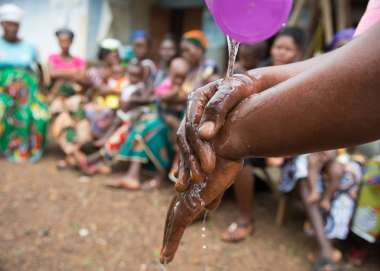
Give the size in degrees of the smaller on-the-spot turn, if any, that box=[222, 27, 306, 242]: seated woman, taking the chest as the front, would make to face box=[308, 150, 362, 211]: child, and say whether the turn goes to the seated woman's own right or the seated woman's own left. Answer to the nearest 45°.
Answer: approximately 135° to the seated woman's own left

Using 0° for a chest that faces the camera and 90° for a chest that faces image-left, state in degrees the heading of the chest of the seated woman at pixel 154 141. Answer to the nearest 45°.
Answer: approximately 45°

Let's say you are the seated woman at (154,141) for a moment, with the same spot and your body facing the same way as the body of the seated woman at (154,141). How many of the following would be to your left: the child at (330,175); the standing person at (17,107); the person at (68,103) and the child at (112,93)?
1

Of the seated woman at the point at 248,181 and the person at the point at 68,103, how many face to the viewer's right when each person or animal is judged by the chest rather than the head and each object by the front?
0

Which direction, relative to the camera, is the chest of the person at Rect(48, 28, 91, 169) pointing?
toward the camera

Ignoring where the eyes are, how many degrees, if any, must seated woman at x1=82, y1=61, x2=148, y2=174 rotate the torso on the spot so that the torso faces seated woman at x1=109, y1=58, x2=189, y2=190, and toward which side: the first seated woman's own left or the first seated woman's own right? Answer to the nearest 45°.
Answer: approximately 90° to the first seated woman's own left

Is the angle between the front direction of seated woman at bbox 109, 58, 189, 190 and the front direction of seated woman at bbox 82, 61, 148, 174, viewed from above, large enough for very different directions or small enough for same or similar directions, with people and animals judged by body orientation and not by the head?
same or similar directions

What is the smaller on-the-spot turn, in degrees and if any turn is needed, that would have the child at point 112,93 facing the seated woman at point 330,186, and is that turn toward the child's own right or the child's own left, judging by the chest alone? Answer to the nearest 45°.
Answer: approximately 90° to the child's own left

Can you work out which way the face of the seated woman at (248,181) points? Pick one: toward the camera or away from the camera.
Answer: toward the camera

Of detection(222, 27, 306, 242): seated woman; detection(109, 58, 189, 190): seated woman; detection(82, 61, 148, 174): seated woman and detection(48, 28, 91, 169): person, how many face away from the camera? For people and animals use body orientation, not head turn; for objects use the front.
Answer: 0

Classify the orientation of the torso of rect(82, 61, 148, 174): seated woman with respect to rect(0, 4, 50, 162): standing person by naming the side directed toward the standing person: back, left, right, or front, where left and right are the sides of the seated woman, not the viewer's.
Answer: right

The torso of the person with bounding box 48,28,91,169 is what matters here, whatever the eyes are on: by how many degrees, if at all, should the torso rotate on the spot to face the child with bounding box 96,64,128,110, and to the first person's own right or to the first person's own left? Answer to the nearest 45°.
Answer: approximately 90° to the first person's own left

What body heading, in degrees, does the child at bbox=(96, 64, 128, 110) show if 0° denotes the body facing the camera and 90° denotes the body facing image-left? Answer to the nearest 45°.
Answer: approximately 45°

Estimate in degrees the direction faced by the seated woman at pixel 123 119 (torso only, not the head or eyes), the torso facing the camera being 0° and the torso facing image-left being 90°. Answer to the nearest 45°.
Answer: approximately 45°

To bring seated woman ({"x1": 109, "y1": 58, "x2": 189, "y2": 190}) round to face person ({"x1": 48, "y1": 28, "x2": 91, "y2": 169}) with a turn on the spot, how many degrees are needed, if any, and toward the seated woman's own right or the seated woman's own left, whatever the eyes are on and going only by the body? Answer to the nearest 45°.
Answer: approximately 90° to the seated woman's own right
